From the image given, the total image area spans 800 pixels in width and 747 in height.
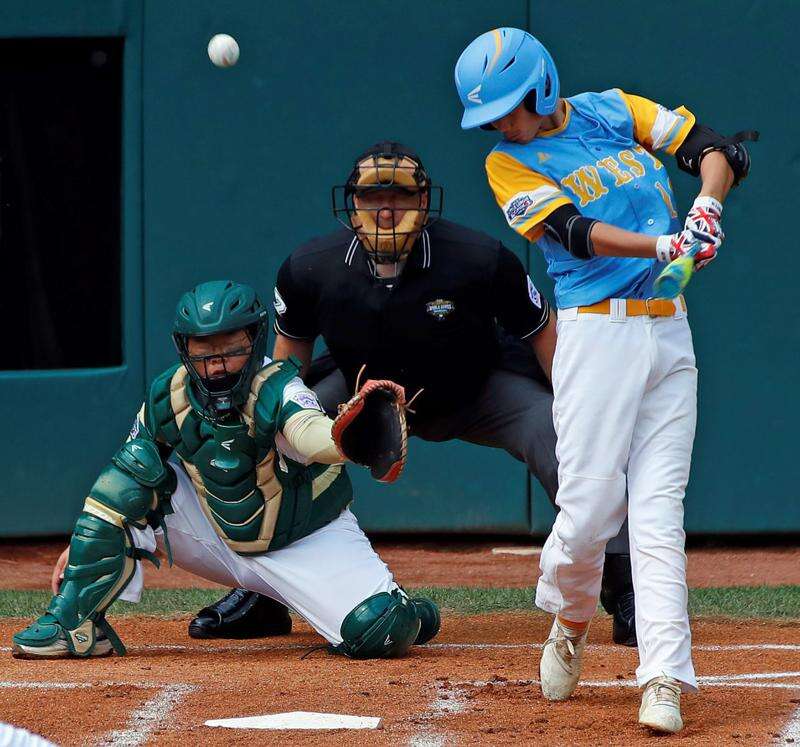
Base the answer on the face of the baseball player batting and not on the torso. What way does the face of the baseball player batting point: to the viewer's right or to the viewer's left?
to the viewer's left

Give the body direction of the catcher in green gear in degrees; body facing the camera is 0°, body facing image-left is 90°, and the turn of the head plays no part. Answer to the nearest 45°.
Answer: approximately 0°

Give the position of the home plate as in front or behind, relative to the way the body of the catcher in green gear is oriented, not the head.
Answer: in front

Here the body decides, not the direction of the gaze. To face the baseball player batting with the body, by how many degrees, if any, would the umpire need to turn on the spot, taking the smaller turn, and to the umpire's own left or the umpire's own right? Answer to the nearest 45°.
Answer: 0° — they already face them

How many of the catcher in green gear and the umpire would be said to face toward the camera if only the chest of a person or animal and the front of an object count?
2
